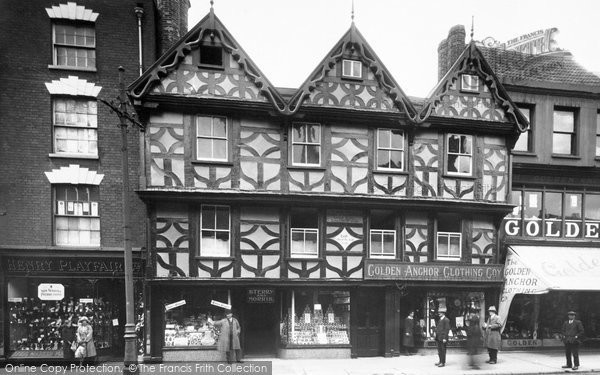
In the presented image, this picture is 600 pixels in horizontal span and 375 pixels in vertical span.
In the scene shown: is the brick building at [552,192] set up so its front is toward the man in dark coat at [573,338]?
yes

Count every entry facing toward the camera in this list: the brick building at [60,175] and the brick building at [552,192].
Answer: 2

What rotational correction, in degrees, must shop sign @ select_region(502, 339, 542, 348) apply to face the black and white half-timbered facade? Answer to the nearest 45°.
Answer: approximately 45° to its right

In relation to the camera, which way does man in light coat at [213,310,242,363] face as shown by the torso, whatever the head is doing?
toward the camera

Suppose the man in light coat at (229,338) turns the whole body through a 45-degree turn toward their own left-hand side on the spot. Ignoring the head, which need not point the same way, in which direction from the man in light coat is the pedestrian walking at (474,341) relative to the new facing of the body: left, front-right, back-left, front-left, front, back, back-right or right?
front-left

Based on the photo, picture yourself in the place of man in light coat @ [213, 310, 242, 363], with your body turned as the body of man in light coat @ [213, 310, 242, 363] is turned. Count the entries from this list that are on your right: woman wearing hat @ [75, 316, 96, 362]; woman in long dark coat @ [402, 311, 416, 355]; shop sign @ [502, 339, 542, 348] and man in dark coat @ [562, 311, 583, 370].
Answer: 1

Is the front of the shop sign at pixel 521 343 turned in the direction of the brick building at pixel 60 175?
no

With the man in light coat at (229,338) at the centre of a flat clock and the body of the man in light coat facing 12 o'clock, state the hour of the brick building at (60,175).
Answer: The brick building is roughly at 4 o'clock from the man in light coat.

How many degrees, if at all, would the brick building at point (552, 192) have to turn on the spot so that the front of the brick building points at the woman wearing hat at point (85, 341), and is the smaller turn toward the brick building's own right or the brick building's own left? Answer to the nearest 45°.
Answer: approximately 45° to the brick building's own right

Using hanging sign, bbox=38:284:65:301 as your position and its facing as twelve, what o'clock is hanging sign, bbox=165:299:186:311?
hanging sign, bbox=165:299:186:311 is roughly at 10 o'clock from hanging sign, bbox=38:284:65:301.

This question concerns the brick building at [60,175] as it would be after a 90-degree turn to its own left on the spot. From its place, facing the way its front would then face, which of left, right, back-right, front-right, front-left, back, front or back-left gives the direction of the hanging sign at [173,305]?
front-right

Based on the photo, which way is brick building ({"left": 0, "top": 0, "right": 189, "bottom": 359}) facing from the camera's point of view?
toward the camera
